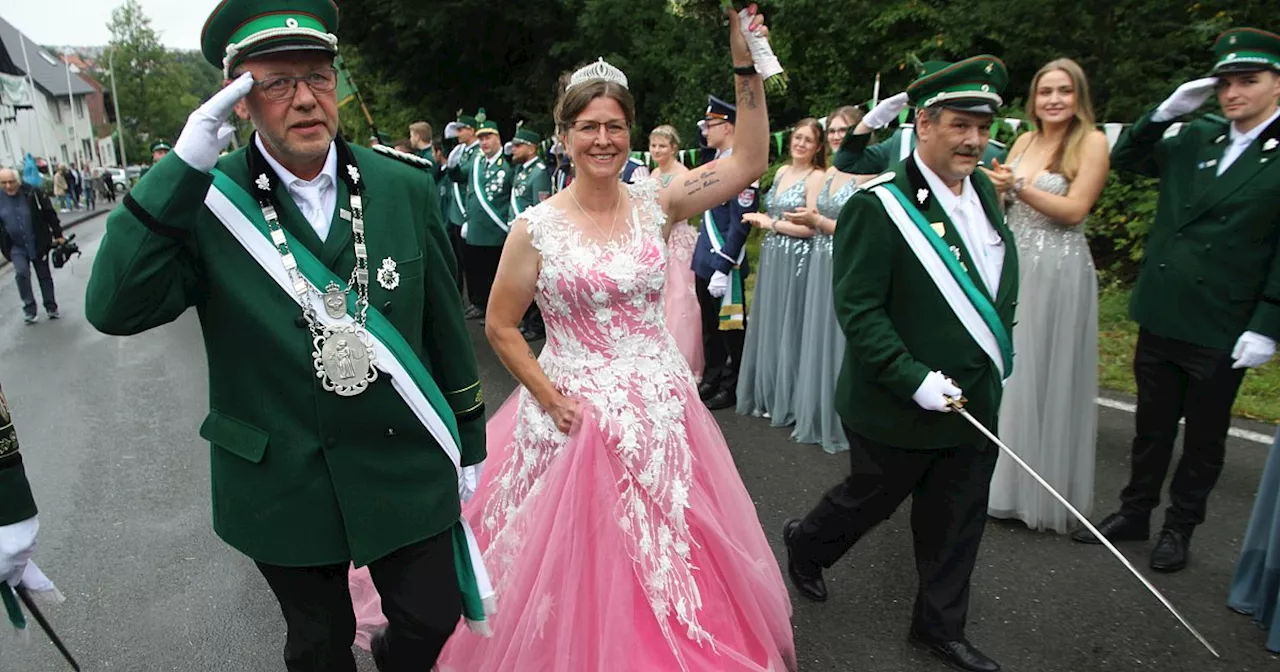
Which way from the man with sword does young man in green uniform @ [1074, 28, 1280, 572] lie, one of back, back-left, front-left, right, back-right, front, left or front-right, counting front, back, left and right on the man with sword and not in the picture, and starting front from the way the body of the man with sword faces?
left

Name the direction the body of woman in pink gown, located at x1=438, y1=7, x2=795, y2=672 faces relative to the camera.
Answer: toward the camera

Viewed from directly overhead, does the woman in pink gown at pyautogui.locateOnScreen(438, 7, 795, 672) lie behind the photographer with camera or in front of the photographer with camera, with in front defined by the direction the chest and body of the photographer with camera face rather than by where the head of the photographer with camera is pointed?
in front

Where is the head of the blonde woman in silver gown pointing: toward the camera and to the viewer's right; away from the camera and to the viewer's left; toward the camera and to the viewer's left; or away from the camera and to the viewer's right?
toward the camera and to the viewer's left

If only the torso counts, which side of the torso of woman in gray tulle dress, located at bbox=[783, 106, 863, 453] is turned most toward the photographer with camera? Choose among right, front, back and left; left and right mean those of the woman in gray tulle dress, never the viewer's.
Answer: right

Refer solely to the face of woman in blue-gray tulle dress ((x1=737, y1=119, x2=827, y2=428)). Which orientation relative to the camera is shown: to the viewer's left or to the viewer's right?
to the viewer's left

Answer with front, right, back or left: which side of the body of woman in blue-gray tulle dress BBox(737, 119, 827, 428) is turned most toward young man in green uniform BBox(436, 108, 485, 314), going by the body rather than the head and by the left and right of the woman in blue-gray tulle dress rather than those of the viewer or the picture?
right

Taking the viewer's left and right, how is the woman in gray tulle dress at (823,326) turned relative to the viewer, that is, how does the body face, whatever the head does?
facing the viewer and to the left of the viewer

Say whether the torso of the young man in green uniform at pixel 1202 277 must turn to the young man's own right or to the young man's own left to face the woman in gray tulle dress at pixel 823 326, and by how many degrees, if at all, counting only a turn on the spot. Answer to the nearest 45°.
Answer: approximately 90° to the young man's own right

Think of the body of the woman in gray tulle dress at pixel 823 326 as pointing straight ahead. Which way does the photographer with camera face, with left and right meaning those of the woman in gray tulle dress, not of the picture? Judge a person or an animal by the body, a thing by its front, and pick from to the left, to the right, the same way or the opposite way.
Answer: to the left

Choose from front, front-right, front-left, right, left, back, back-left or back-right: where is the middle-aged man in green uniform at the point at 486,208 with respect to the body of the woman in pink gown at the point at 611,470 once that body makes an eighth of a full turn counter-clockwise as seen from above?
back-left

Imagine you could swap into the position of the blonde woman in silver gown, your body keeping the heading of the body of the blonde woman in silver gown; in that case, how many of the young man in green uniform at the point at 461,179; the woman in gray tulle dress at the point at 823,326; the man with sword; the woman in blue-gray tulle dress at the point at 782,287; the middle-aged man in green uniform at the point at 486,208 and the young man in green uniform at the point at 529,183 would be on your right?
5

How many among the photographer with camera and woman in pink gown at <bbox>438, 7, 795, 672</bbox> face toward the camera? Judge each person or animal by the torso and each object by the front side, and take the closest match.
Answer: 2

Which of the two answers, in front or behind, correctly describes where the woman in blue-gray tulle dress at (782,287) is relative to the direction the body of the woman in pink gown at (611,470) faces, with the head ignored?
behind

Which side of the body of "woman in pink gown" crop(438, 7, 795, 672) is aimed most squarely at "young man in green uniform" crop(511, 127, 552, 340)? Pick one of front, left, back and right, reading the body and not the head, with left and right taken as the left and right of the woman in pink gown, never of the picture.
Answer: back

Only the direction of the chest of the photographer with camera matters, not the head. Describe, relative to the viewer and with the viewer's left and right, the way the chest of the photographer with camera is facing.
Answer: facing the viewer

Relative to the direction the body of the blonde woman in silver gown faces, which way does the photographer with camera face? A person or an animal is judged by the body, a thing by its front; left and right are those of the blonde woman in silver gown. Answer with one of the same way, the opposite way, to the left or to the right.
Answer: to the left

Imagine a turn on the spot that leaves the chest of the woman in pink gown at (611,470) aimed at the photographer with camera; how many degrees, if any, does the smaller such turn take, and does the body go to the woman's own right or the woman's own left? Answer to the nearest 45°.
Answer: approximately 135° to the woman's own right
